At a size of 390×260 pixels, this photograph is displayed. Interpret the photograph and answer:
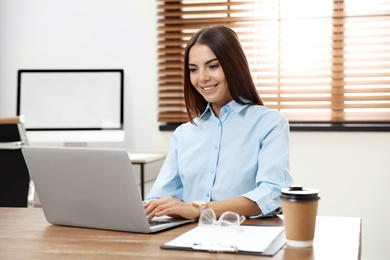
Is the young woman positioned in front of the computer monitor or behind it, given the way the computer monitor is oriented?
in front

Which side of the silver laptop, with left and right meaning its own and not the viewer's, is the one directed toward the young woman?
front

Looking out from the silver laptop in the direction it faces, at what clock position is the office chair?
The office chair is roughly at 10 o'clock from the silver laptop.

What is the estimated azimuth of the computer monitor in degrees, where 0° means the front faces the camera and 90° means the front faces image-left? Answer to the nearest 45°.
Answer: approximately 0°

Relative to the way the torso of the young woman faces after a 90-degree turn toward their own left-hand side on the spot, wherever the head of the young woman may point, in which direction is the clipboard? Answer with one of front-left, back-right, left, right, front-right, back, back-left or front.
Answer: front-right

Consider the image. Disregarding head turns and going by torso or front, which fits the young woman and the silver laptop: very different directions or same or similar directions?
very different directions

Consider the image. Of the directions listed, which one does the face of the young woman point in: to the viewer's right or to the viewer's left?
to the viewer's left

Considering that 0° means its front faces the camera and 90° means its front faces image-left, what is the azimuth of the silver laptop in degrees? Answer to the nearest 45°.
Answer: approximately 225°

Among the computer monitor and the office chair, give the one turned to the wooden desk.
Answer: the computer monitor

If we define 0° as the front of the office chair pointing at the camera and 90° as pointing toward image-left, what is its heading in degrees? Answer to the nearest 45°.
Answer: approximately 180°

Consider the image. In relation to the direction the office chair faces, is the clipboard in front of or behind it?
behind

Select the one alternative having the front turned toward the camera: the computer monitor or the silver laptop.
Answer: the computer monitor

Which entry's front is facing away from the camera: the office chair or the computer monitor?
the office chair

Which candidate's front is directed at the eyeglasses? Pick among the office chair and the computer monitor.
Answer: the computer monitor

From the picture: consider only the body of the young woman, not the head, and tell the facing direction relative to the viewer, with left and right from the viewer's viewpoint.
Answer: facing the viewer and to the left of the viewer

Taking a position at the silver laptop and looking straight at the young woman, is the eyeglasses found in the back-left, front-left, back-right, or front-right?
front-right

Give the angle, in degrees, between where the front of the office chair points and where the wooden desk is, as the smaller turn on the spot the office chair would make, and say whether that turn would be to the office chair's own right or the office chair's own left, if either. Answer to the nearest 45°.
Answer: approximately 180°
